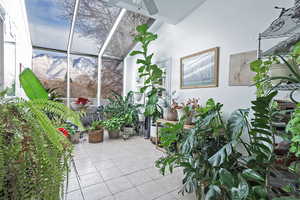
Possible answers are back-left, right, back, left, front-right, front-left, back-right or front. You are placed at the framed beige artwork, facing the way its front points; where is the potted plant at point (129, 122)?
front-right

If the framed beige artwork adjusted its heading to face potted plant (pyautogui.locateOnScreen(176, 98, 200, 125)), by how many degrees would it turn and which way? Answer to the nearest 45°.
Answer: approximately 45° to its right

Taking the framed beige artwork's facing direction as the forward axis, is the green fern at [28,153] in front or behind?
in front

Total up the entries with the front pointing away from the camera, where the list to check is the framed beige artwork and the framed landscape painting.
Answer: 0

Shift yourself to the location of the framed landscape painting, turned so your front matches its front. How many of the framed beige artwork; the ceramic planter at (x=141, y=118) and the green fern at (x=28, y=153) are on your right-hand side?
1

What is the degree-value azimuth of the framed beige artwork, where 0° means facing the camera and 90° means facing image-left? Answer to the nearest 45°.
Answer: approximately 45°

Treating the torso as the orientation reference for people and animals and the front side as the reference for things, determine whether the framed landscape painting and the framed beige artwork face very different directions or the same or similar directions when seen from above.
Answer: same or similar directions

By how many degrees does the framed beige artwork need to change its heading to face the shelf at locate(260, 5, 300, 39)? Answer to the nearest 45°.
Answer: approximately 90° to its left

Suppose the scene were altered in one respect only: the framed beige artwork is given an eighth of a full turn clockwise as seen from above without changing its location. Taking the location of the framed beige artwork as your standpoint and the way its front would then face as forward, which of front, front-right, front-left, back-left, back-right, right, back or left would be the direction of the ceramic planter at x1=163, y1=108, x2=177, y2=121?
front

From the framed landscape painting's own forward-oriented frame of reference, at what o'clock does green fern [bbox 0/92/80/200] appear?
The green fern is roughly at 11 o'clock from the framed landscape painting.

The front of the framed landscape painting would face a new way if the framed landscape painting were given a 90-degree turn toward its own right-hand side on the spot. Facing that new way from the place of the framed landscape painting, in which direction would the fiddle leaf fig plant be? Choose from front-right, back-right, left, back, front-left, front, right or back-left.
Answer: front-left

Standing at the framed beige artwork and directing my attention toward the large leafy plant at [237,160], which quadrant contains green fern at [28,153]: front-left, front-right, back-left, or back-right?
front-right

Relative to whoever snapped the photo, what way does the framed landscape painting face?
facing the viewer and to the left of the viewer
